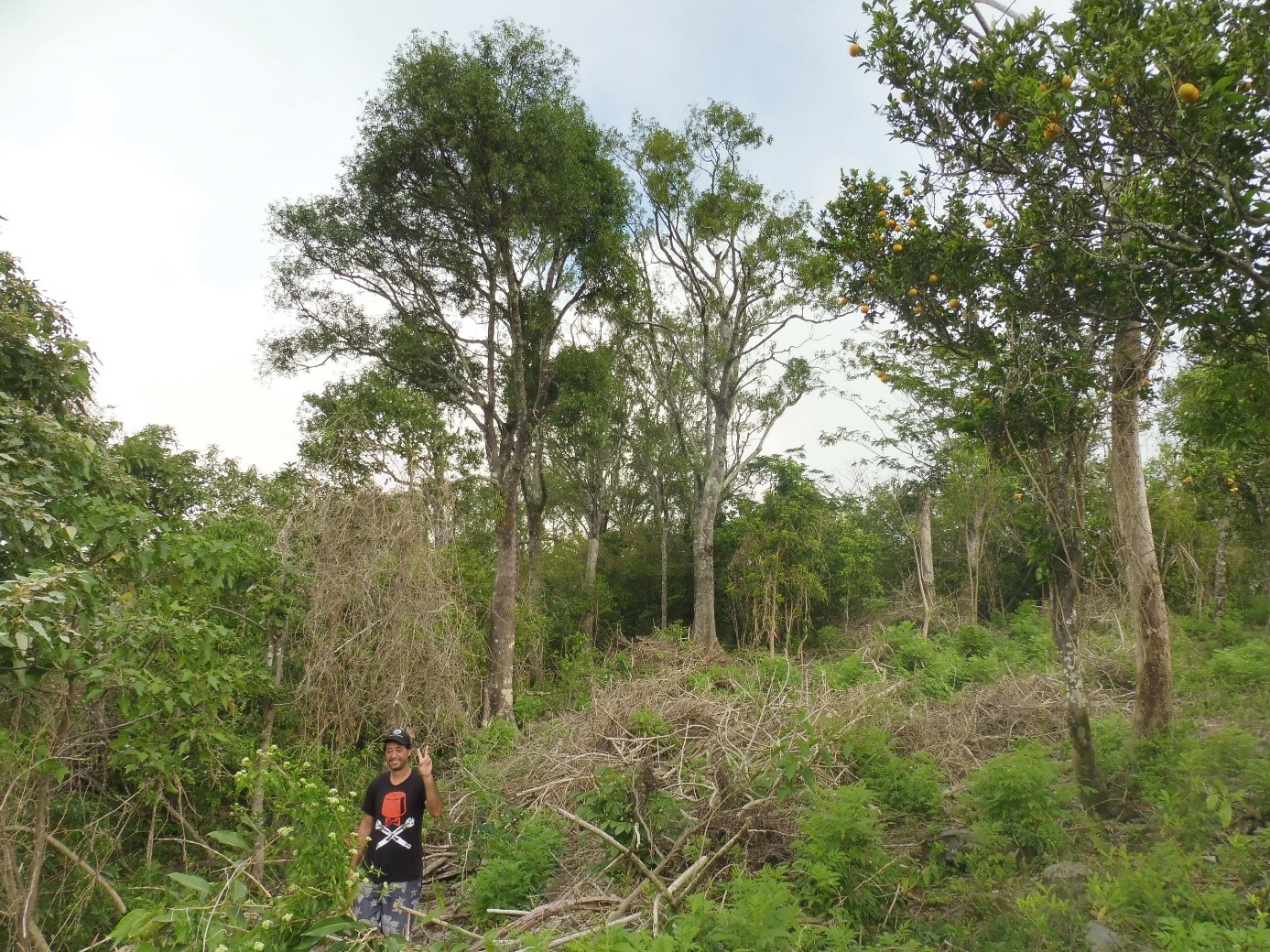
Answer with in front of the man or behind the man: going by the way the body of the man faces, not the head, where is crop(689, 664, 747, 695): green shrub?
behind

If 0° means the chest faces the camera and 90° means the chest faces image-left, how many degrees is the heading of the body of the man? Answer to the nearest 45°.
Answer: approximately 0°

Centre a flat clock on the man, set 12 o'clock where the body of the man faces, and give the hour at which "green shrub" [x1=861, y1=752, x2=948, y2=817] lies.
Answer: The green shrub is roughly at 9 o'clock from the man.

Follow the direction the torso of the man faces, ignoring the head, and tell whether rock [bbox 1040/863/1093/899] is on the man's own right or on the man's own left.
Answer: on the man's own left

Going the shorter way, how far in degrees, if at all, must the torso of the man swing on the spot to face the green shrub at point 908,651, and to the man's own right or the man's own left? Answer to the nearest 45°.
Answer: approximately 135° to the man's own left

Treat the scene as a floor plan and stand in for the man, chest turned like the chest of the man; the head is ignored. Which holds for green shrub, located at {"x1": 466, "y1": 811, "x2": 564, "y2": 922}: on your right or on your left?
on your left
